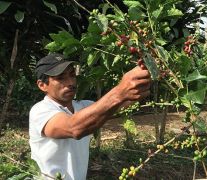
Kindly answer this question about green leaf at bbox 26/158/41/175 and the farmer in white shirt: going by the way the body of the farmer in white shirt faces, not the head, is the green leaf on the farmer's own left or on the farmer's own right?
on the farmer's own right

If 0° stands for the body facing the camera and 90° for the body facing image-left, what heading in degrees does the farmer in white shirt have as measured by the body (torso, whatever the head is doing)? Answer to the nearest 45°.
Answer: approximately 315°

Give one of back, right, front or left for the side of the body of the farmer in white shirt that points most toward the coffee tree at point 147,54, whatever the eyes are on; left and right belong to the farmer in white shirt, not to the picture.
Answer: front
